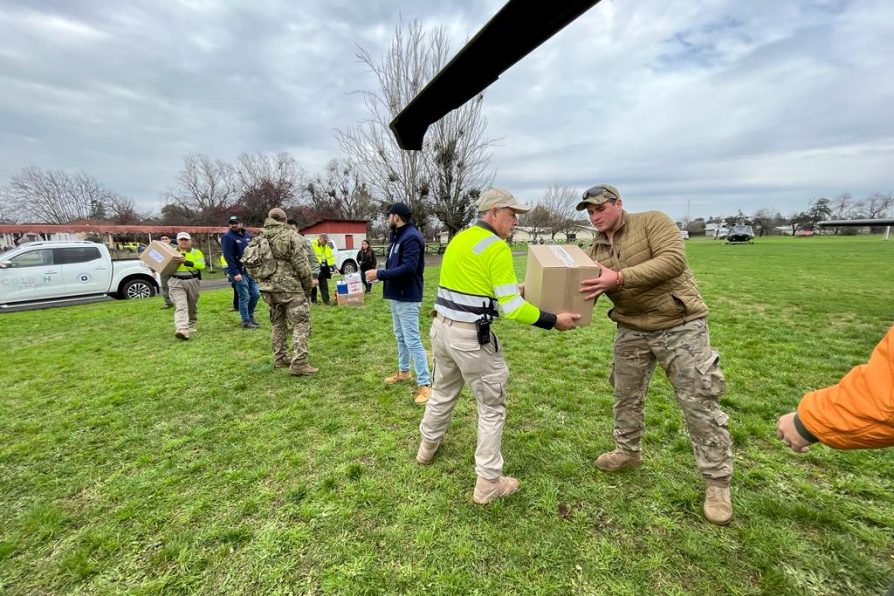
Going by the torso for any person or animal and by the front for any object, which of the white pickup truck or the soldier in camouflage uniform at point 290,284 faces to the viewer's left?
the white pickup truck

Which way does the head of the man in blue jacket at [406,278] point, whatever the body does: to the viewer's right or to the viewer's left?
to the viewer's left

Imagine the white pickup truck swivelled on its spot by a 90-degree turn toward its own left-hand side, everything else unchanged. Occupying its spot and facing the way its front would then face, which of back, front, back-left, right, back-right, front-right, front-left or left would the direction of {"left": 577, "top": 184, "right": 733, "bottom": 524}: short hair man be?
front

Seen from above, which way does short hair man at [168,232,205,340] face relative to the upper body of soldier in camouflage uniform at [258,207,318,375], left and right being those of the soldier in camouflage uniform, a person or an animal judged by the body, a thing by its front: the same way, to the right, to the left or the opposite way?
the opposite way

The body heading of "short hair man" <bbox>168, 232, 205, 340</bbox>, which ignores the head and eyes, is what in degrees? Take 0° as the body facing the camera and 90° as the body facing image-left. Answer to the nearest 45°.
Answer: approximately 45°

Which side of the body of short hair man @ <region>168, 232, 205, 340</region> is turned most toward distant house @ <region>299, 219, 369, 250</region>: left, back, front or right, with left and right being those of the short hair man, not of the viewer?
back

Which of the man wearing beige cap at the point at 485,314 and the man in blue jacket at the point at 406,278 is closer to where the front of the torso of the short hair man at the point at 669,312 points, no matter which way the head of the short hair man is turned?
the man wearing beige cap

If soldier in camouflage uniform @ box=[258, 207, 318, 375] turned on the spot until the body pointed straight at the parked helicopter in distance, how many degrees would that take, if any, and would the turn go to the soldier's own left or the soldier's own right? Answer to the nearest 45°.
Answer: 0° — they already face it

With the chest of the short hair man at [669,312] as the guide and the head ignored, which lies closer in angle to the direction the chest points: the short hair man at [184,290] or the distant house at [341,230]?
the short hair man

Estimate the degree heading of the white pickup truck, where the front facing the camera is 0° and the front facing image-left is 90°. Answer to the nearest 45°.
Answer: approximately 90°

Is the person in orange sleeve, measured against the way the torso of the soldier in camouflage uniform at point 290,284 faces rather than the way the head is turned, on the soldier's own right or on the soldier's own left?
on the soldier's own right

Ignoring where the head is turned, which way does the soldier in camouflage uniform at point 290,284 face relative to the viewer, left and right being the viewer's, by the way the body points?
facing away from the viewer and to the right of the viewer

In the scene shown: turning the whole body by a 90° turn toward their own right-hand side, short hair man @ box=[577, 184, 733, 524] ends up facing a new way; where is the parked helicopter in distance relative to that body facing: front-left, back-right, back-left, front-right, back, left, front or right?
front-right

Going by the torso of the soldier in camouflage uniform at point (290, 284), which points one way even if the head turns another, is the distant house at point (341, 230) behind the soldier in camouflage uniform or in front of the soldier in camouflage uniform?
in front

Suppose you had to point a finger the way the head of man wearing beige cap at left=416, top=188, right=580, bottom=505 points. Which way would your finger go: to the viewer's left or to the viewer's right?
to the viewer's right
